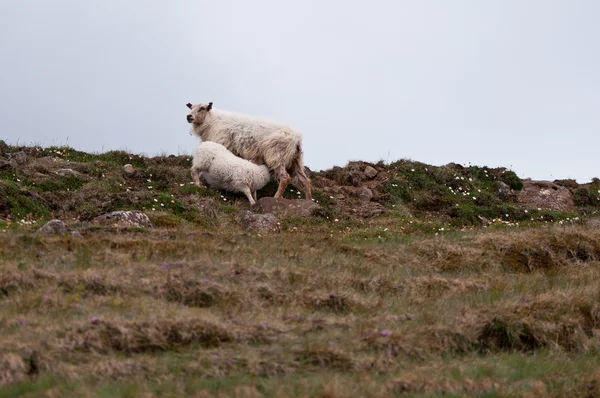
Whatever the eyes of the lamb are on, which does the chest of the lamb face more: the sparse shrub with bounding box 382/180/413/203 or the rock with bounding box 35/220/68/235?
the sparse shrub

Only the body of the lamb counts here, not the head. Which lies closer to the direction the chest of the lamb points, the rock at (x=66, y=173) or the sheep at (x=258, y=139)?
the sheep

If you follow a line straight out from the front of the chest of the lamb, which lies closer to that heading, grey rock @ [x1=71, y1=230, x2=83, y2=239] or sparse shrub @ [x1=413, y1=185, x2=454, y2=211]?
the sparse shrub

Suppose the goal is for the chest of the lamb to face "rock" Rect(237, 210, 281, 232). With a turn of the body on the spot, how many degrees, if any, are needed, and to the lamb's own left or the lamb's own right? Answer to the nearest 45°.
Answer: approximately 90° to the lamb's own right

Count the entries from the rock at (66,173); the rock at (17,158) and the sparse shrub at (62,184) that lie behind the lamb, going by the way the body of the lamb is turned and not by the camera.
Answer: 3

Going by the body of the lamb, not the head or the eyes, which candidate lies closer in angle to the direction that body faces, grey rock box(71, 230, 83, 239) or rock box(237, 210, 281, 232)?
the rock

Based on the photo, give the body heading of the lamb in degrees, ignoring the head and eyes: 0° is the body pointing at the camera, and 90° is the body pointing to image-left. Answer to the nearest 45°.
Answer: approximately 270°

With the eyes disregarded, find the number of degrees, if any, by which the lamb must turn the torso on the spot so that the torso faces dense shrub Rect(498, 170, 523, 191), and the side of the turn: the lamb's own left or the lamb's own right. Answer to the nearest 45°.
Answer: approximately 45° to the lamb's own left
